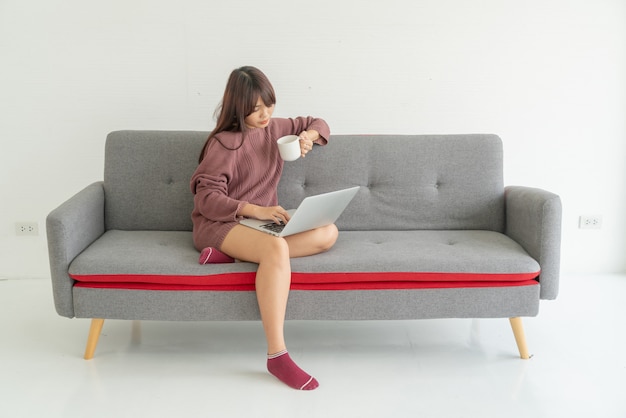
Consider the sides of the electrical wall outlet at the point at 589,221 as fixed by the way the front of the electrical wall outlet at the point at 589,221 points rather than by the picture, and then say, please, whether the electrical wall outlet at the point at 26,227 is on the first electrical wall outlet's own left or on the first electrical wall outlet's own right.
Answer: on the first electrical wall outlet's own right

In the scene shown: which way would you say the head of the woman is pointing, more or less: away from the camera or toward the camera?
toward the camera

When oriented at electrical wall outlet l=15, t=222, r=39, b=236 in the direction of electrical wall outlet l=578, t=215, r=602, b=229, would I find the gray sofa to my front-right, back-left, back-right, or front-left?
front-right

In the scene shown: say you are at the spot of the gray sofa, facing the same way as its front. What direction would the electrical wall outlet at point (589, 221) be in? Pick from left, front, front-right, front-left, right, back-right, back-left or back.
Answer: back-left

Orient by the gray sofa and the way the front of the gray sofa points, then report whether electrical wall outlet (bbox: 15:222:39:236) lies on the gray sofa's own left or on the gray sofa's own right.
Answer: on the gray sofa's own right

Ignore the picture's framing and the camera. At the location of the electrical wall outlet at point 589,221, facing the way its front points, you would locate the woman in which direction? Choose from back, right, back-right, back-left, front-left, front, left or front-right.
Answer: front-right

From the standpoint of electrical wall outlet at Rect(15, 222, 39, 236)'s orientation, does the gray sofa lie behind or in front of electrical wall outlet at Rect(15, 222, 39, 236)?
in front

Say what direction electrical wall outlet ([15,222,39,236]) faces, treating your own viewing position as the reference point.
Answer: facing the viewer

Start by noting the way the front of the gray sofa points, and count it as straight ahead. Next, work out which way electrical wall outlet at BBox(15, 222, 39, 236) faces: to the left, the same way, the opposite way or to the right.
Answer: the same way

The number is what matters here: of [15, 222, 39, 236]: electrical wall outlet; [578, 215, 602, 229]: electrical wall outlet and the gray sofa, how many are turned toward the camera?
3

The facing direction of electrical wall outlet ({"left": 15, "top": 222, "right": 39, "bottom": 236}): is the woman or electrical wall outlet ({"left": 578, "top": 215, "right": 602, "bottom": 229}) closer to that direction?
the woman

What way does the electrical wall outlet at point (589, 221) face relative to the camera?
toward the camera

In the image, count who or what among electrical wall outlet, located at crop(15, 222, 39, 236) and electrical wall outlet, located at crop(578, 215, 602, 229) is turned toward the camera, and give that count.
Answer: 2

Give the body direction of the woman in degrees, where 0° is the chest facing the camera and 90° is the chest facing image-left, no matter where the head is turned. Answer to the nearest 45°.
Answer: approximately 315°

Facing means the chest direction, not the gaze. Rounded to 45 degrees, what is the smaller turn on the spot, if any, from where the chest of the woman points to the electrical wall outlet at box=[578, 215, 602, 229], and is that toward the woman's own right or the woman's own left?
approximately 90° to the woman's own left

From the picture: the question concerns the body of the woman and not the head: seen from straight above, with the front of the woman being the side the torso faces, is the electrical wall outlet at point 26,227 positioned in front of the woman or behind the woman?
behind
